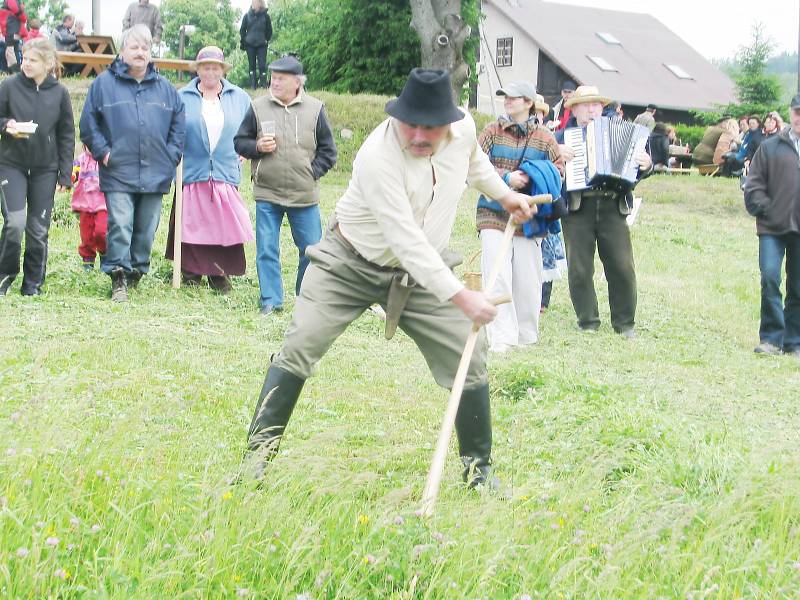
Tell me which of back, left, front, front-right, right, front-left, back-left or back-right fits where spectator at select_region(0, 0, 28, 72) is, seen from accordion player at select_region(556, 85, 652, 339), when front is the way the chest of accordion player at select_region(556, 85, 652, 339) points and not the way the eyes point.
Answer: back-right

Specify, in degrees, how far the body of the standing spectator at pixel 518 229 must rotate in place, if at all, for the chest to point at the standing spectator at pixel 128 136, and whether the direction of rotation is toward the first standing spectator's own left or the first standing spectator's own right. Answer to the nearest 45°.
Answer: approximately 45° to the first standing spectator's own right

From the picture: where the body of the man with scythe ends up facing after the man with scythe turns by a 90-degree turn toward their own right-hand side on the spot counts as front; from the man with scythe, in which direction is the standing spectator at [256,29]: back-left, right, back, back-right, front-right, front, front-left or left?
back-right

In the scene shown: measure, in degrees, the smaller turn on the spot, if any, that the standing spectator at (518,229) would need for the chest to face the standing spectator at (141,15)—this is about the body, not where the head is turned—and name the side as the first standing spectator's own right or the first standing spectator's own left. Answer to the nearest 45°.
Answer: approximately 90° to the first standing spectator's own right

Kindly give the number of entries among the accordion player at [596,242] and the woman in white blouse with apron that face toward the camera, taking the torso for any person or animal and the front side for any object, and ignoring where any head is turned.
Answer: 2

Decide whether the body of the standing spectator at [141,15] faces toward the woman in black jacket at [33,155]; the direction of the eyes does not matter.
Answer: yes

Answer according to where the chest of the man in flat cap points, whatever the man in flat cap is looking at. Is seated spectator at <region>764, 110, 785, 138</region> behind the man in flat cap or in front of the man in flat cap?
behind

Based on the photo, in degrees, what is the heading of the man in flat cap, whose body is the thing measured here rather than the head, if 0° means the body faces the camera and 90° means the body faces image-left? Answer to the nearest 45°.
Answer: approximately 0°

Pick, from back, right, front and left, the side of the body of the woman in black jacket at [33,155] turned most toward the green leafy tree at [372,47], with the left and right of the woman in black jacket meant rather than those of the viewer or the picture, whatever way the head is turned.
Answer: back

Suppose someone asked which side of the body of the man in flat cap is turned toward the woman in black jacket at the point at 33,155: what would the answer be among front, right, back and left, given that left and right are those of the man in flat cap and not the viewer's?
right

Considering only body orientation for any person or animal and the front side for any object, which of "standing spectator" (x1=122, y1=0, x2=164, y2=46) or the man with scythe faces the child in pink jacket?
the standing spectator

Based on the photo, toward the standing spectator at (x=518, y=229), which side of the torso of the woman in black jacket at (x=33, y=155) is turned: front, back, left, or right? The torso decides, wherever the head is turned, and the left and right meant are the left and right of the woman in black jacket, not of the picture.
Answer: left
